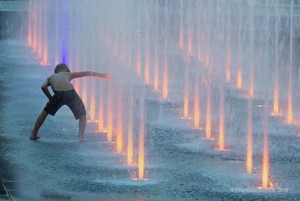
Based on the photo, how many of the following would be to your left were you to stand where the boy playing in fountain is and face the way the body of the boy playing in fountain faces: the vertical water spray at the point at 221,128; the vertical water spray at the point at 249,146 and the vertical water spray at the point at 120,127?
0

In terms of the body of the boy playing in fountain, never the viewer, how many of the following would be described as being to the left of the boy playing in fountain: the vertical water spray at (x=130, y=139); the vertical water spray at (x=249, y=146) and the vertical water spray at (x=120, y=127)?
0

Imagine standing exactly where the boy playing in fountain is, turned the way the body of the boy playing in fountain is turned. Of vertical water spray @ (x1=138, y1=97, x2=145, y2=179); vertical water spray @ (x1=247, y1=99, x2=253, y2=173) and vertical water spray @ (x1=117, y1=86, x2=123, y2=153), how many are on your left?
0
